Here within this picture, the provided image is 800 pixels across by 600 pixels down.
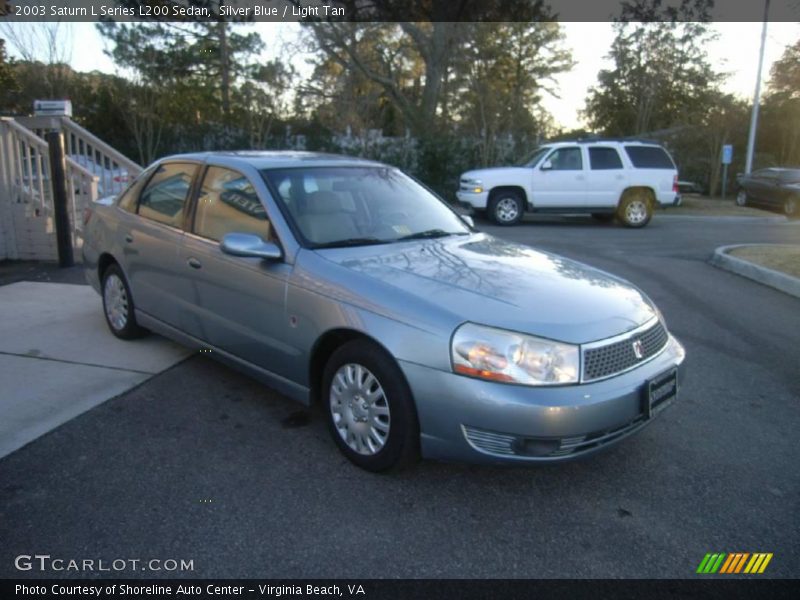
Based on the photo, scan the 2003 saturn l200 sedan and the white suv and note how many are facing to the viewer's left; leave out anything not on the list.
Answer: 1

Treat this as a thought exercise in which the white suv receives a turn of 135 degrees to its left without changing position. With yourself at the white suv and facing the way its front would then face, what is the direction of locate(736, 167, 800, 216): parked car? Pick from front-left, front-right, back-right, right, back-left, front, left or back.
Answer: left

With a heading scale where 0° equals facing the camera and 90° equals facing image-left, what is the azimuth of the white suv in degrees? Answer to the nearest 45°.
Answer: approximately 90°

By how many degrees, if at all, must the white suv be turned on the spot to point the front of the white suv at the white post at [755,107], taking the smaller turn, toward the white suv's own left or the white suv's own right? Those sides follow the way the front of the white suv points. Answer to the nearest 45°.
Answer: approximately 135° to the white suv's own right

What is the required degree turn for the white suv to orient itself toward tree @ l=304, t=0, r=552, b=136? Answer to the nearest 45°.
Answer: approximately 45° to its right

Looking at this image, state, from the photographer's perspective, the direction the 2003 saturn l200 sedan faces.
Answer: facing the viewer and to the right of the viewer

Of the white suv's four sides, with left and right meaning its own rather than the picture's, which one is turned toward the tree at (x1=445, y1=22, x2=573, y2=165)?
right

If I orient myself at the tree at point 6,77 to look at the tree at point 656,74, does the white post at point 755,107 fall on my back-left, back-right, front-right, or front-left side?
front-right

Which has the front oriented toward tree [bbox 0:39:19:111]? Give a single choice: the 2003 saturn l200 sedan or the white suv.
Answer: the white suv

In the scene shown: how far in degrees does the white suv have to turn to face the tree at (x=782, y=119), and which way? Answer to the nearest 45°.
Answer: approximately 135° to its right

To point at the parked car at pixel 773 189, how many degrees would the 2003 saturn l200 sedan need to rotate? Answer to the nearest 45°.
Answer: approximately 90° to its left

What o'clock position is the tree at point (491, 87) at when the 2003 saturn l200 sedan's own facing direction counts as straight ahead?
The tree is roughly at 8 o'clock from the 2003 saturn l200 sedan.

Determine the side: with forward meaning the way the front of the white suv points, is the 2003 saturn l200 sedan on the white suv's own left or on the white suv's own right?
on the white suv's own left

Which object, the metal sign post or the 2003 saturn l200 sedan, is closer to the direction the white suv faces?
the 2003 saturn l200 sedan
